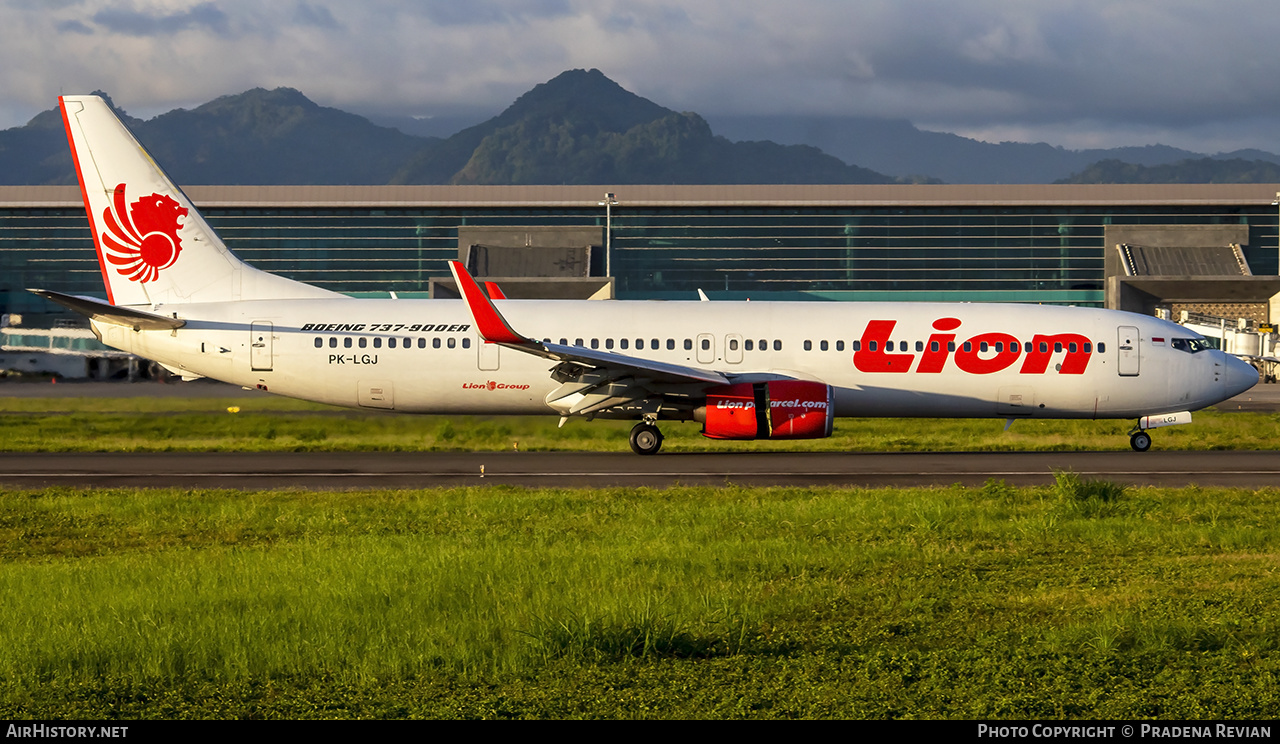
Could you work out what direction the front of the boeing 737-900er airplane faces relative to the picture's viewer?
facing to the right of the viewer
